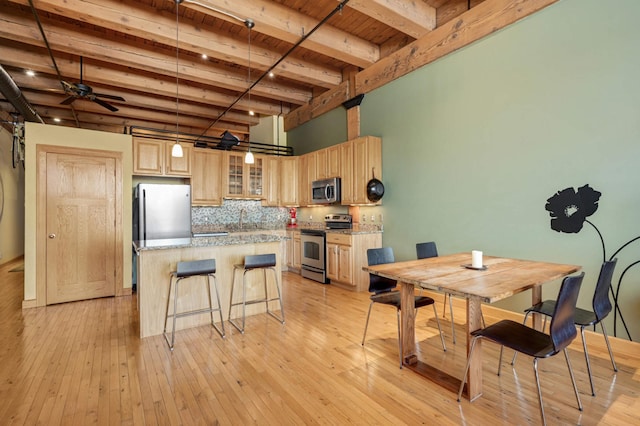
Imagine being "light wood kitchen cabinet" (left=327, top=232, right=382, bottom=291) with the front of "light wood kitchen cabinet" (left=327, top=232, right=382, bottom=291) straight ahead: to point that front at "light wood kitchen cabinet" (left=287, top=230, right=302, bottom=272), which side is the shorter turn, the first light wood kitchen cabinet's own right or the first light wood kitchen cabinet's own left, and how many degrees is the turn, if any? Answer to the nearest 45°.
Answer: approximately 90° to the first light wood kitchen cabinet's own right

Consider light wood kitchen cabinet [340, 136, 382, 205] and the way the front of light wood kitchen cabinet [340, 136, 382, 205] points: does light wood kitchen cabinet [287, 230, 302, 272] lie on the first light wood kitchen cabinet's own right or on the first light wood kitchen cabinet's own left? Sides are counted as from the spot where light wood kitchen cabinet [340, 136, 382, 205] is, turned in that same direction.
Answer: on the first light wood kitchen cabinet's own right

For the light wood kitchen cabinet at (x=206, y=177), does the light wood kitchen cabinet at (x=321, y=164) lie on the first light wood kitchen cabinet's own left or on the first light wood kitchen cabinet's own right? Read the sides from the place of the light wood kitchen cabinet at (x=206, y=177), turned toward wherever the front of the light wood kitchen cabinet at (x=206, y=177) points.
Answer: on the first light wood kitchen cabinet's own left

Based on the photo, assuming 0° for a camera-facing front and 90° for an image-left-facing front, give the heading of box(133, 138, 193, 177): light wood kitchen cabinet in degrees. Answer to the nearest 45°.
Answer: approximately 0°

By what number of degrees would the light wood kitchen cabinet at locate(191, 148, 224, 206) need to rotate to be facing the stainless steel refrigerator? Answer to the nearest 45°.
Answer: approximately 45° to its right

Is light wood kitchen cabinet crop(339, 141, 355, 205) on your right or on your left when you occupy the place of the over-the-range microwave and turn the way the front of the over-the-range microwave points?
on your left

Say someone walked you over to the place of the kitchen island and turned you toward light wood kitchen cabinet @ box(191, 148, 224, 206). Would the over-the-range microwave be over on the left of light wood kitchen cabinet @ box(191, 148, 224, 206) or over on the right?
right
